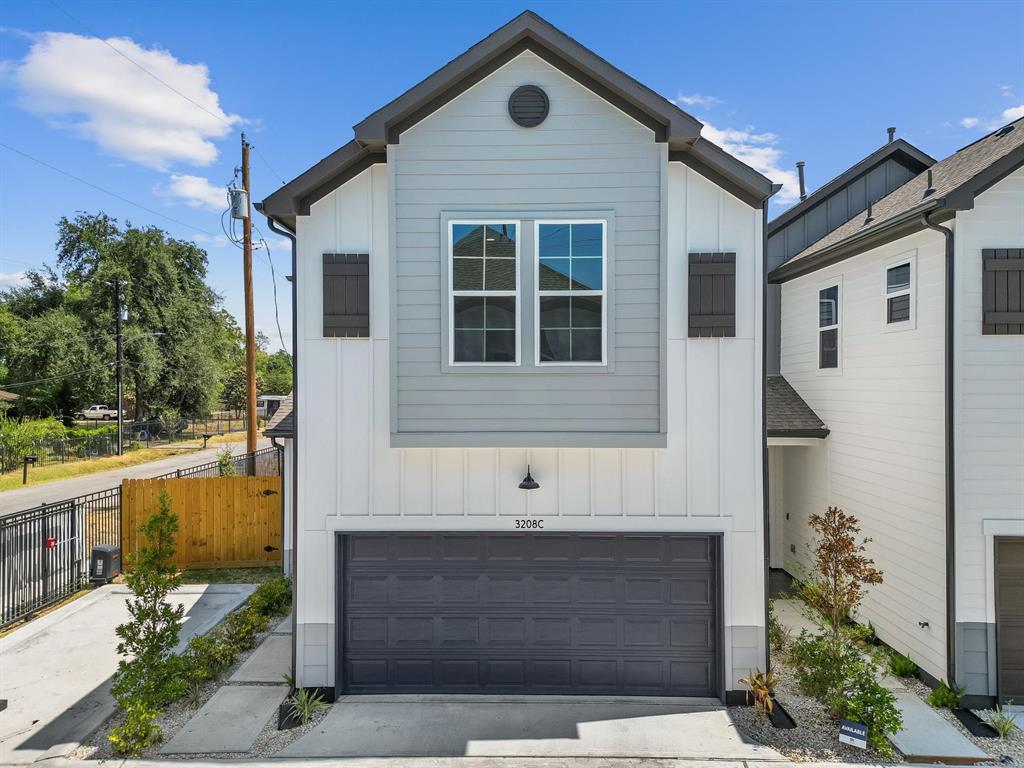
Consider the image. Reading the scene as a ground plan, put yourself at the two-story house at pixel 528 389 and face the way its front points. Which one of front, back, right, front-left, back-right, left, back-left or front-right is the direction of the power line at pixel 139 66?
back-right

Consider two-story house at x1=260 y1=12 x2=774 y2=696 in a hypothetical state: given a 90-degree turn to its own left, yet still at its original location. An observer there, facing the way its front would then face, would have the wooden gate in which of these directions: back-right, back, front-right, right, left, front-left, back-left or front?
back-left

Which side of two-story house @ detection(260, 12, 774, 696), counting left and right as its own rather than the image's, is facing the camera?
front

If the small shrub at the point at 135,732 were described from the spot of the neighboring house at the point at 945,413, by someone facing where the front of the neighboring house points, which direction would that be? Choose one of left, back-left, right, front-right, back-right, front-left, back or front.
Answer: front-right

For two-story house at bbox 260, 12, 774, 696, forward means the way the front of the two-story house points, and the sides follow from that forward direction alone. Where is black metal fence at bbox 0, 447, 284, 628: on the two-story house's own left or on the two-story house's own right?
on the two-story house's own right

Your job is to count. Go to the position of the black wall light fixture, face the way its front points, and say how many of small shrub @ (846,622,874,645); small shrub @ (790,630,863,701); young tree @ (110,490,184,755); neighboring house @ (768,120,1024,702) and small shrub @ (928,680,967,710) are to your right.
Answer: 1

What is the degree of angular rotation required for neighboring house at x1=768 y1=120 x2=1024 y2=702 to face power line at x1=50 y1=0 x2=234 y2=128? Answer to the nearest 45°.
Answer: approximately 90° to its right

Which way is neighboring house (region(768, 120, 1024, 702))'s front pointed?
toward the camera

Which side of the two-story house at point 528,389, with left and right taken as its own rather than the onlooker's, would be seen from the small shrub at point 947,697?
left

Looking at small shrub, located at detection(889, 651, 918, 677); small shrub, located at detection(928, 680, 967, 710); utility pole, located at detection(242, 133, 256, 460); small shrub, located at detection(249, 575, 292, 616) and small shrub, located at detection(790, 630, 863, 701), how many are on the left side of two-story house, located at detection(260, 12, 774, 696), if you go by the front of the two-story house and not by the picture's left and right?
3

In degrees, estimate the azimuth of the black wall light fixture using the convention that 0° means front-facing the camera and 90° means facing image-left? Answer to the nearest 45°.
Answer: approximately 0°

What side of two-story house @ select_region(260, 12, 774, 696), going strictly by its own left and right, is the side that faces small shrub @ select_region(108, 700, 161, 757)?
right
